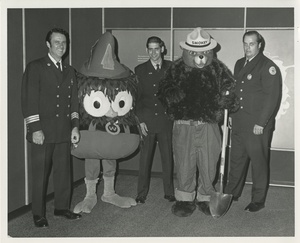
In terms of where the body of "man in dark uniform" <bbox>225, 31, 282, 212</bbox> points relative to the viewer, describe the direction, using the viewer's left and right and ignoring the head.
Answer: facing the viewer and to the left of the viewer

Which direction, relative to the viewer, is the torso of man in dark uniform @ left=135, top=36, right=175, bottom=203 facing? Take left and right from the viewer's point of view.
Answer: facing the viewer

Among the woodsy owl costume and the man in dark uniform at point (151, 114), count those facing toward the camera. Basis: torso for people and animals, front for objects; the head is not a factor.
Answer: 2

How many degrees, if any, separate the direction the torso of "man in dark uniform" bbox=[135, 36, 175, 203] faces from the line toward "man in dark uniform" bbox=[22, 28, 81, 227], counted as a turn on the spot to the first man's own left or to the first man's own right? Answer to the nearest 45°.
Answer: approximately 45° to the first man's own right

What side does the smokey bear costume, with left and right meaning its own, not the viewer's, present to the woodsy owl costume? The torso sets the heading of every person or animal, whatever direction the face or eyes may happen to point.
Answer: right

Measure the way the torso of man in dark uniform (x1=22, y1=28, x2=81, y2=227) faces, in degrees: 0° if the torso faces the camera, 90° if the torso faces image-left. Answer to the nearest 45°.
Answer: approximately 315°

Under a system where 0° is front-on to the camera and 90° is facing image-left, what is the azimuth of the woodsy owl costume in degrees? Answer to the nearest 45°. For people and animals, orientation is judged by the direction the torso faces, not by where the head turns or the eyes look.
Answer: approximately 0°

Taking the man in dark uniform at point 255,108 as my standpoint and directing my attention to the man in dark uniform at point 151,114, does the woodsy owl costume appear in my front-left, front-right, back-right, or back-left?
front-left

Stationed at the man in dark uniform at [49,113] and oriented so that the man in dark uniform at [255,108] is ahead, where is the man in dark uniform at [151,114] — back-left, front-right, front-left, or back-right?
front-left

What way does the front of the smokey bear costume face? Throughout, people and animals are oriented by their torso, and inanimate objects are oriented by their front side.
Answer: toward the camera

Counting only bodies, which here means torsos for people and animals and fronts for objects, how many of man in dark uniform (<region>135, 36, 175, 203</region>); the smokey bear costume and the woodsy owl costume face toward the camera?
3
